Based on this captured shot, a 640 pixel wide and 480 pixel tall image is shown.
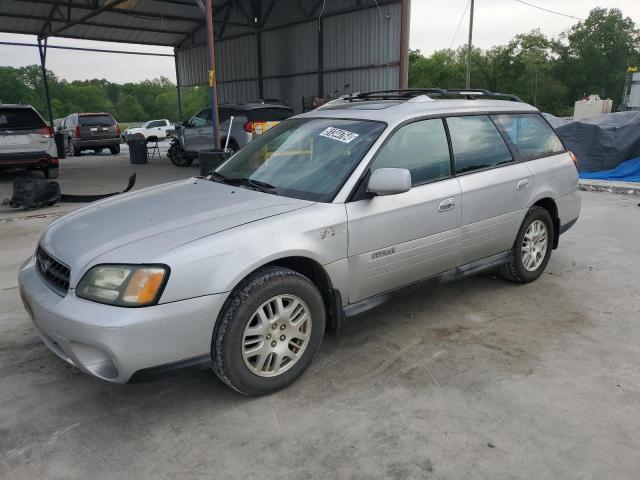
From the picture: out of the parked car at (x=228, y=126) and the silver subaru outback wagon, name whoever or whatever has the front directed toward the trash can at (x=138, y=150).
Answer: the parked car

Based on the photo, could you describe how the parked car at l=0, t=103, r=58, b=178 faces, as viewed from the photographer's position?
facing away from the viewer

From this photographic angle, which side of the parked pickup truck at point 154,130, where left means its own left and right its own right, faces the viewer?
left

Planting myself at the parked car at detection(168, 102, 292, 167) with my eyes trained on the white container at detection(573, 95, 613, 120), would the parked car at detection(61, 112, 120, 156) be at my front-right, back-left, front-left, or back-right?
back-left

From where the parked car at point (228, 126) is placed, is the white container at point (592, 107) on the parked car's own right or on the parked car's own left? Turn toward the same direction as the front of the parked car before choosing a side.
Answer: on the parked car's own right

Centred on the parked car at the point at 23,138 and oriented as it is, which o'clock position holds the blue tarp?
The blue tarp is roughly at 4 o'clock from the parked car.

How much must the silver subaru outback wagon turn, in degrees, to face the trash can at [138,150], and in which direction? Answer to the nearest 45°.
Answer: approximately 135° to its right

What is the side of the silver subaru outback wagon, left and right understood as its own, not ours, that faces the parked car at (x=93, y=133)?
right

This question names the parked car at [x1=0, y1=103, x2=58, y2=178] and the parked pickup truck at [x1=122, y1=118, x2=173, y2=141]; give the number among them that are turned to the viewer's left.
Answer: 1

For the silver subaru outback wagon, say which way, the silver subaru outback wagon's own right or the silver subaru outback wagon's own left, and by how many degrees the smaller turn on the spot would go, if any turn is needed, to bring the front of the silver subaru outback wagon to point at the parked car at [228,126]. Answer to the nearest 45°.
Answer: approximately 135° to the silver subaru outback wagon's own right

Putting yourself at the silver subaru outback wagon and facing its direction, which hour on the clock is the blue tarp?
The blue tarp is roughly at 6 o'clock from the silver subaru outback wagon.

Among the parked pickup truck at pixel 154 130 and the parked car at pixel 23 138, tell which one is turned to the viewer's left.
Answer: the parked pickup truck at pixel 154 130

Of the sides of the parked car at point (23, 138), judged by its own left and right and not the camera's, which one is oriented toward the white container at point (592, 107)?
right

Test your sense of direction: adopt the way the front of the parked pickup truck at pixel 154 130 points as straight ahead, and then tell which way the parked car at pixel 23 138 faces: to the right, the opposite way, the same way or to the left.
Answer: to the right

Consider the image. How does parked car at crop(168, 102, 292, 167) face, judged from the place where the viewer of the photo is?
facing away from the viewer and to the left of the viewer

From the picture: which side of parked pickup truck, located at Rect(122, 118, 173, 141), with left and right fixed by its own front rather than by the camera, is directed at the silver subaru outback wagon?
left
